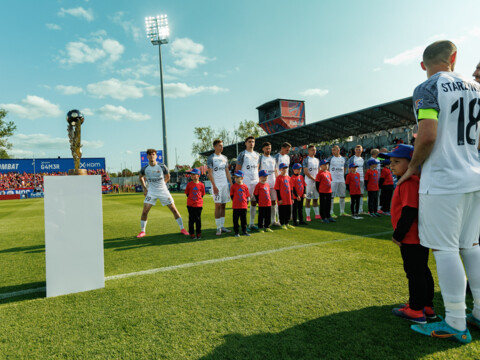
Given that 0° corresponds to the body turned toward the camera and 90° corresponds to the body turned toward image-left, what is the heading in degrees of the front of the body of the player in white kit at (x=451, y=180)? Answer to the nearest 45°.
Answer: approximately 135°

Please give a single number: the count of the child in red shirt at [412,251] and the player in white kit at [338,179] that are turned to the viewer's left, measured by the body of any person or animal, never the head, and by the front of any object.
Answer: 1

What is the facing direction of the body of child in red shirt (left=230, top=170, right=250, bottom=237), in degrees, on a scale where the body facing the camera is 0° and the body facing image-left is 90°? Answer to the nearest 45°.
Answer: approximately 0°

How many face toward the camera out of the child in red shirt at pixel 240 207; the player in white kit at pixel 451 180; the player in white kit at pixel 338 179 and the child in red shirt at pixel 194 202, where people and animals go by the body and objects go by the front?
3

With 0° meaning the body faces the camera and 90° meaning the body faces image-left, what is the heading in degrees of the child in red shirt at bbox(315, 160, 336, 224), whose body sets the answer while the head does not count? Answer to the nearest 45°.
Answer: approximately 315°

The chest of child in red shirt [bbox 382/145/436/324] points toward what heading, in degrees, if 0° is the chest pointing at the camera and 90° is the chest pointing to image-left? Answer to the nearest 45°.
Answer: approximately 90°

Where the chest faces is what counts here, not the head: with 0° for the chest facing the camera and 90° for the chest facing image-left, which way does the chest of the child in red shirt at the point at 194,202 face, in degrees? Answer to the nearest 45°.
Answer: approximately 0°

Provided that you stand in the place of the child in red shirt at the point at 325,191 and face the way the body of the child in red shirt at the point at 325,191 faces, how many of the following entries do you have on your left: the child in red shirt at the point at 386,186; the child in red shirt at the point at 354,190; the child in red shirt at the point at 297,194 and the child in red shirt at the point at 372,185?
3

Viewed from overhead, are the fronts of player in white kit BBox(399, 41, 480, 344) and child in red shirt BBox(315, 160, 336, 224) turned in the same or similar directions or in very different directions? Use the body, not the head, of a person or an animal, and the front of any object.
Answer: very different directions

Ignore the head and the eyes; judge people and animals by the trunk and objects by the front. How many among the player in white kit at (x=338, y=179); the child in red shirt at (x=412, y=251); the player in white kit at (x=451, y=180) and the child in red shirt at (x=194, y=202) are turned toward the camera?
2
